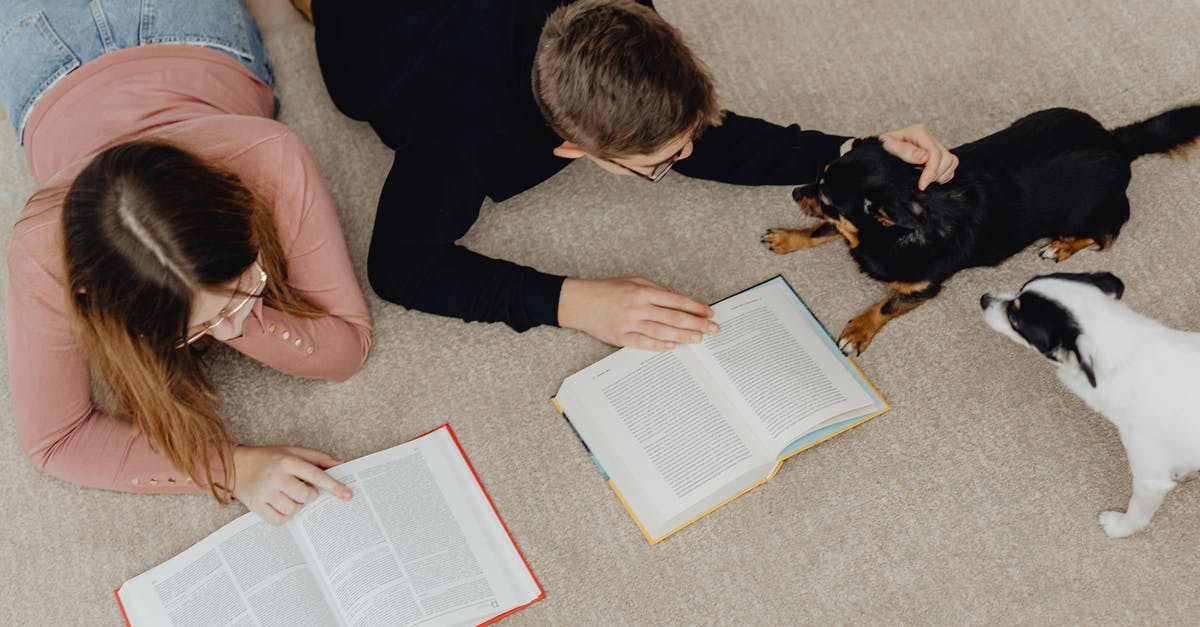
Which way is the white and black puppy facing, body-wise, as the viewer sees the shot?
to the viewer's left

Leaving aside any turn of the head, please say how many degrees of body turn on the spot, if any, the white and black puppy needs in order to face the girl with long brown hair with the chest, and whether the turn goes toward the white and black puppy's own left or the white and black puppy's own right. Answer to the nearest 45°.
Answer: approximately 45° to the white and black puppy's own left
